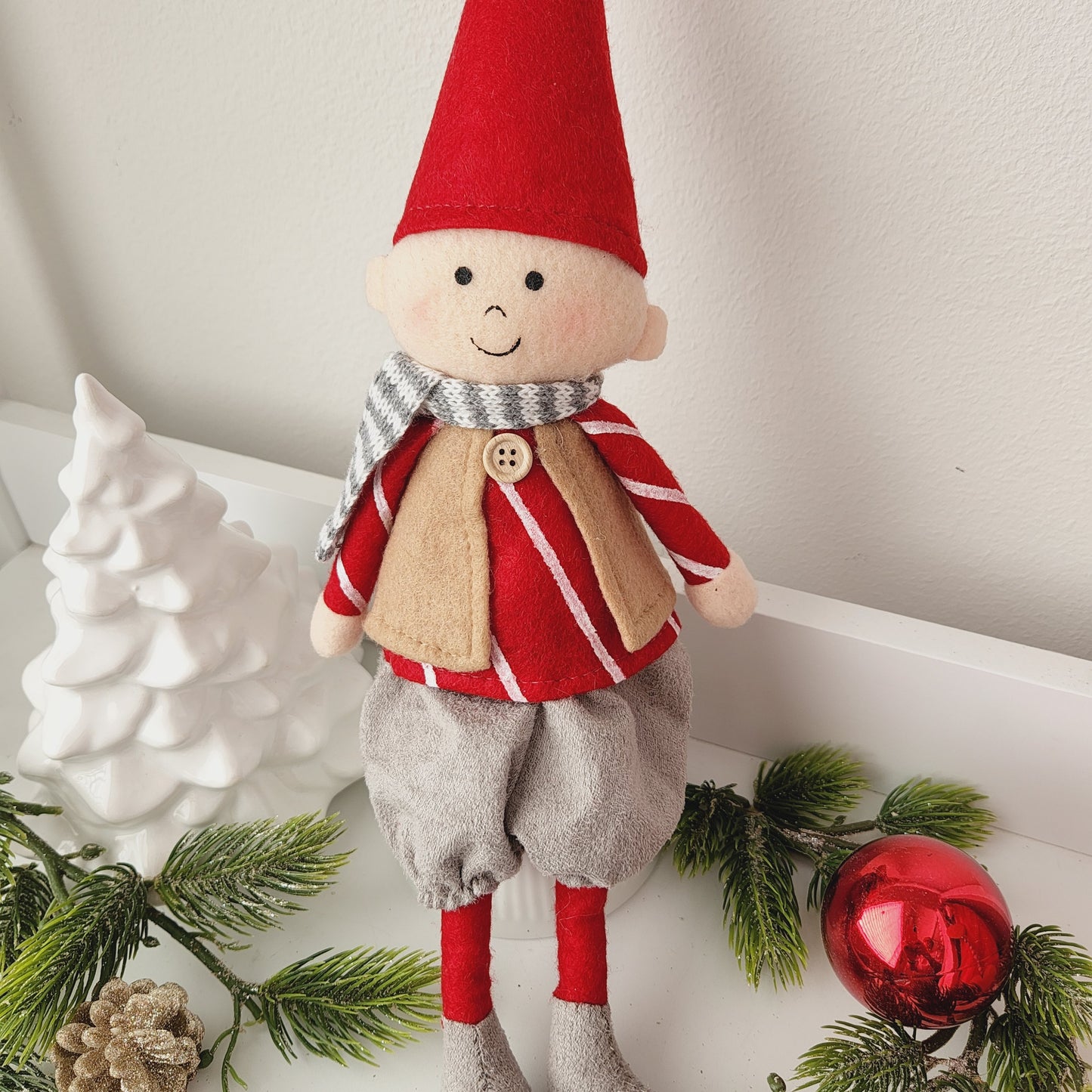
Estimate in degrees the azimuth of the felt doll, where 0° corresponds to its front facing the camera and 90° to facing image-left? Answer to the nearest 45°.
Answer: approximately 0°

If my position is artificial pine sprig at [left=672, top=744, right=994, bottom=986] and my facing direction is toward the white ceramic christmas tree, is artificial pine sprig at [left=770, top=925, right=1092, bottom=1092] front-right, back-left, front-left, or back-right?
back-left
